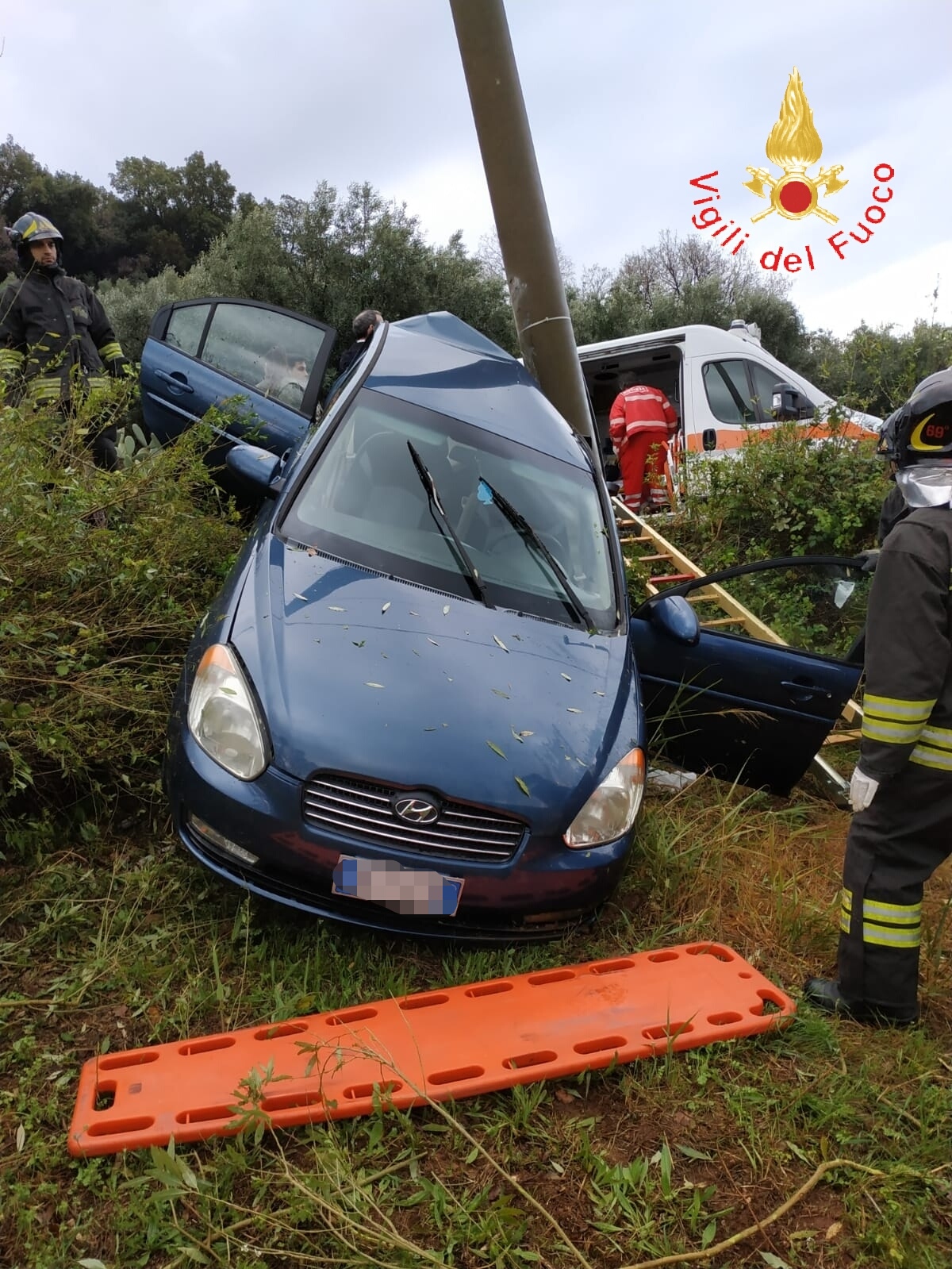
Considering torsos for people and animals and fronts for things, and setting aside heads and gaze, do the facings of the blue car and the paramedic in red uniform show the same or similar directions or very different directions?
very different directions

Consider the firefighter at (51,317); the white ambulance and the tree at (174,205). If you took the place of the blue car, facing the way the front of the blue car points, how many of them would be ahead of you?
0

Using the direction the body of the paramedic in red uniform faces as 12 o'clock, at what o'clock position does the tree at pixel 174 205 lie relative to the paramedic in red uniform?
The tree is roughly at 11 o'clock from the paramedic in red uniform.

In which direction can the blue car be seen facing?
toward the camera

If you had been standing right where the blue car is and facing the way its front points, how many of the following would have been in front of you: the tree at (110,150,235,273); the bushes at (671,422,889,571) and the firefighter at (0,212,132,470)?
0

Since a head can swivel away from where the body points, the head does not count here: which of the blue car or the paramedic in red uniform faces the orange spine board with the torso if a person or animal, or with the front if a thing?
the blue car

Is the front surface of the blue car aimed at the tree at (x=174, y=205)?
no

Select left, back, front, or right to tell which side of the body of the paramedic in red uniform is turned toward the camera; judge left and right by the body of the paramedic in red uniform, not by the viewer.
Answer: back

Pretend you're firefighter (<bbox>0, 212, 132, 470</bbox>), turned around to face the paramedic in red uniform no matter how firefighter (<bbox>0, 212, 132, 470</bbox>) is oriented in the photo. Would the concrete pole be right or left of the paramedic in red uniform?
right

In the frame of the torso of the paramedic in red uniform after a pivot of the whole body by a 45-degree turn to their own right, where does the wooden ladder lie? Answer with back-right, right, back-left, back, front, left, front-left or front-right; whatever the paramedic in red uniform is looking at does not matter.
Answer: back-right

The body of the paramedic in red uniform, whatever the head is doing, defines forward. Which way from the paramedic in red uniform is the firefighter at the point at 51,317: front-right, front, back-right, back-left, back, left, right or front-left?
back-left

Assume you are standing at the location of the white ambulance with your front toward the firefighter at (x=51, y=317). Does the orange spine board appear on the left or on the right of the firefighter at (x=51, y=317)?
left

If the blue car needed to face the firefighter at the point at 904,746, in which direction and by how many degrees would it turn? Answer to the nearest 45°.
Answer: approximately 90° to its left

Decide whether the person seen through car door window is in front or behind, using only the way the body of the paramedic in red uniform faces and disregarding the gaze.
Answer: behind

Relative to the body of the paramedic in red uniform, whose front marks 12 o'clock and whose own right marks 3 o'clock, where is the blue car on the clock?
The blue car is roughly at 6 o'clock from the paramedic in red uniform.

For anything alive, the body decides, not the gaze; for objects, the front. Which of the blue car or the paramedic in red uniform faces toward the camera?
the blue car

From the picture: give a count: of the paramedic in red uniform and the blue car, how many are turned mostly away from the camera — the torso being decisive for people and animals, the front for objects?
1
